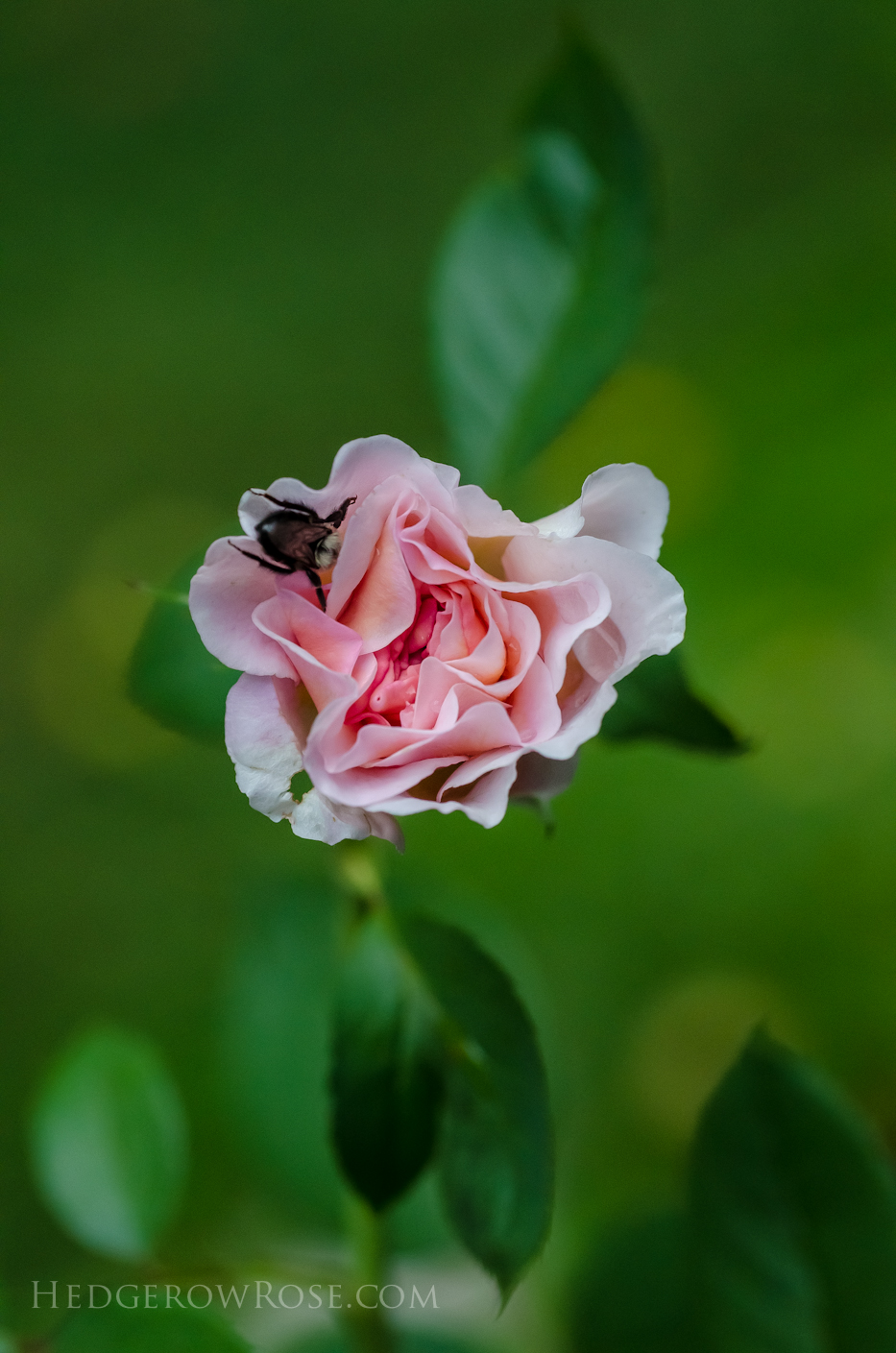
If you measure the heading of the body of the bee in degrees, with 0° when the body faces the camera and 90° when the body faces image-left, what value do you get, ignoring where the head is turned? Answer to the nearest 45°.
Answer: approximately 270°
